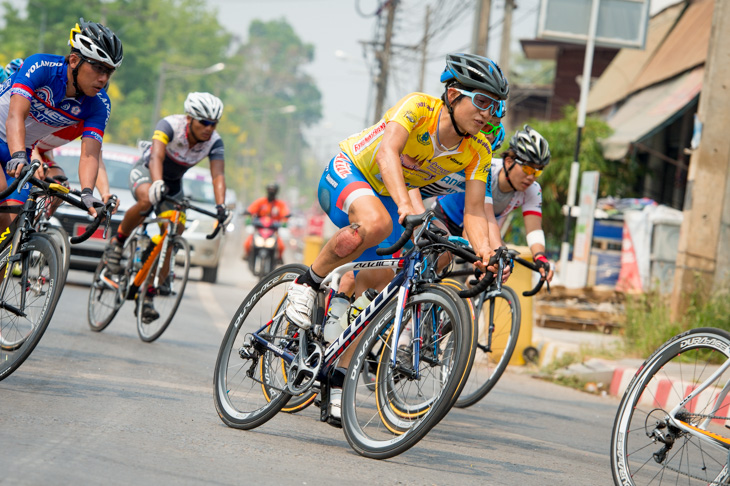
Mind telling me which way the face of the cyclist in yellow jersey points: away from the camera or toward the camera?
toward the camera

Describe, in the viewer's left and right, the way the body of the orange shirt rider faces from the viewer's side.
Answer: facing the viewer

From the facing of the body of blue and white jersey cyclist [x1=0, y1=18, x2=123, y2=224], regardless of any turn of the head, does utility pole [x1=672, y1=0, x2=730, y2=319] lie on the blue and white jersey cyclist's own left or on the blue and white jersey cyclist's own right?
on the blue and white jersey cyclist's own left

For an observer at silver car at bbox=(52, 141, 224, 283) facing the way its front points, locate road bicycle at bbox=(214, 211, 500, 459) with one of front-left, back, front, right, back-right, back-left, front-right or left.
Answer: front

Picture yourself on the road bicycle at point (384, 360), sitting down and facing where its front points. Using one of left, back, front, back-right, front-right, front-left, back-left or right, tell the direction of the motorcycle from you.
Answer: back-left

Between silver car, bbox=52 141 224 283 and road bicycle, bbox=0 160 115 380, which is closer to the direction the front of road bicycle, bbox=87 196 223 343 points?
the road bicycle

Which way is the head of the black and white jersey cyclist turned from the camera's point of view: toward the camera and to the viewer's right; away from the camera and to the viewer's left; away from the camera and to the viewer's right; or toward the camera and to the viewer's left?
toward the camera and to the viewer's right

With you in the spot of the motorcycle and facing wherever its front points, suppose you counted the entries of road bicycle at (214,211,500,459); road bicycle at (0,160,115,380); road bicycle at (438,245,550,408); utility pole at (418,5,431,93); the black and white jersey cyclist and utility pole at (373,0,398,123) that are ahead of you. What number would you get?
4

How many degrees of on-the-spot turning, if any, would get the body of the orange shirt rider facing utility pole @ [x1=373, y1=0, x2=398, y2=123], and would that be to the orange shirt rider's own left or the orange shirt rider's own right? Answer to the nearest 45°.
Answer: approximately 180°

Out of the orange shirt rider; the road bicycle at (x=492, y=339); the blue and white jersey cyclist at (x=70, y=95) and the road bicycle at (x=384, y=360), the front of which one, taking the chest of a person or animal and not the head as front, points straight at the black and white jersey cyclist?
the orange shirt rider

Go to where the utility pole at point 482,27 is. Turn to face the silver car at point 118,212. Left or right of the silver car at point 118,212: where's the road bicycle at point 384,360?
left

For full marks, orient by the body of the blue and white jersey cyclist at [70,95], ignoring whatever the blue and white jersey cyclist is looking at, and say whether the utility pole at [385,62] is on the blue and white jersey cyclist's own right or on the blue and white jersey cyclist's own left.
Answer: on the blue and white jersey cyclist's own left

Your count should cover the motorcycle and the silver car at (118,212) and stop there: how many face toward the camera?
2

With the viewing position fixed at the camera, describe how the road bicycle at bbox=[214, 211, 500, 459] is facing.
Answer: facing the viewer and to the right of the viewer
